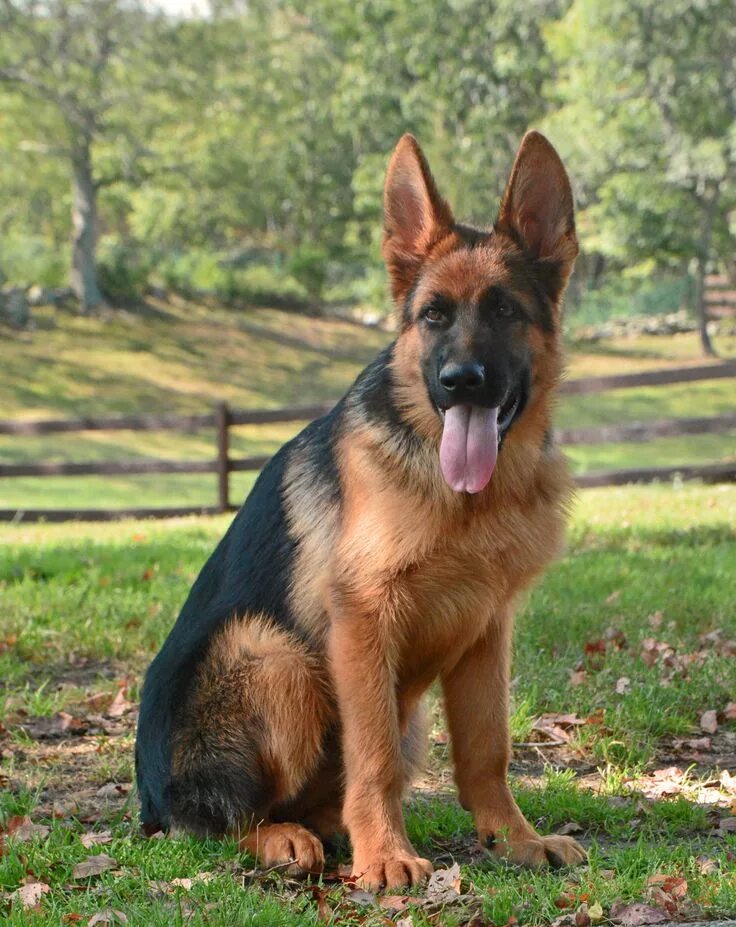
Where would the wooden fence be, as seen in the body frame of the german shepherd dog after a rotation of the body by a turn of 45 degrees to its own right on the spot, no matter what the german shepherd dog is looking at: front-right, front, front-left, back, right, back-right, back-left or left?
back

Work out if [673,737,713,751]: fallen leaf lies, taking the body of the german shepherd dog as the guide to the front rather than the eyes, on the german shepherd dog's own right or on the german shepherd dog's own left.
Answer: on the german shepherd dog's own left

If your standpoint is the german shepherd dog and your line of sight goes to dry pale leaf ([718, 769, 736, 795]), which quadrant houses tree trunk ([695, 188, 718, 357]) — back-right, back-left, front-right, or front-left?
front-left

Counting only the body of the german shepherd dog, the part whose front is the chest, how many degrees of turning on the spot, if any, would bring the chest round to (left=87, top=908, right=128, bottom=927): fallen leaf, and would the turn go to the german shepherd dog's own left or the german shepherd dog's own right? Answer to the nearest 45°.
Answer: approximately 90° to the german shepherd dog's own right

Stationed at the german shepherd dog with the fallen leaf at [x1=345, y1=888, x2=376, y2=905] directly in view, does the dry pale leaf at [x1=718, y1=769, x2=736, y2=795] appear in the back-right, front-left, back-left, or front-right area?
back-left

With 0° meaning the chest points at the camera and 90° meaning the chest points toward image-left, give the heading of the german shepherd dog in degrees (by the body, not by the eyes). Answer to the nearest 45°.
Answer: approximately 315°

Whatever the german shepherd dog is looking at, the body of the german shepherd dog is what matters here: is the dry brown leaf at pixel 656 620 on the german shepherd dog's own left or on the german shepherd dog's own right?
on the german shepherd dog's own left

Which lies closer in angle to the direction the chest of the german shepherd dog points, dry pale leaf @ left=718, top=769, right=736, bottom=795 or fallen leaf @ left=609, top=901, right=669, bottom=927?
the fallen leaf

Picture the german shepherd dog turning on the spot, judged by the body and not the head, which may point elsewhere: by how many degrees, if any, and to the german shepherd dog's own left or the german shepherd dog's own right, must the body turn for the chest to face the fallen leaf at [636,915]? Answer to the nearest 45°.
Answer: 0° — it already faces it

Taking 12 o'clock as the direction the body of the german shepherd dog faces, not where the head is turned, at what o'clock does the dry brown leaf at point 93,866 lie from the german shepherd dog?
The dry brown leaf is roughly at 4 o'clock from the german shepherd dog.

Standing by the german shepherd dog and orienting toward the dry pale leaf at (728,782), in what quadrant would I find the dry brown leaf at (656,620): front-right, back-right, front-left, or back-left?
front-left

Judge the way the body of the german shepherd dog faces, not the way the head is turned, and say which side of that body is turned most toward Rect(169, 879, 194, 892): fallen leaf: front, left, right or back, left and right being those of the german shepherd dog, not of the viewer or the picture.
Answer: right

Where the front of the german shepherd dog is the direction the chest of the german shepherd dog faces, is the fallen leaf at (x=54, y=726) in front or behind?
behind

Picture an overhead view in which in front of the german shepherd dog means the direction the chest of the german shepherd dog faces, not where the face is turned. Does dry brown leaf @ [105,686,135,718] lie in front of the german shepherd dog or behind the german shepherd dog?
behind

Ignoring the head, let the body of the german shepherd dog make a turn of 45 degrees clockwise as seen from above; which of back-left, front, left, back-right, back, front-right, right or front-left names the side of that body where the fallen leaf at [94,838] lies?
right

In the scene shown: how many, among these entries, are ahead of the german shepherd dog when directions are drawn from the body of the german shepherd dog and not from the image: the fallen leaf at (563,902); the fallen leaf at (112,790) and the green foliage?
1
